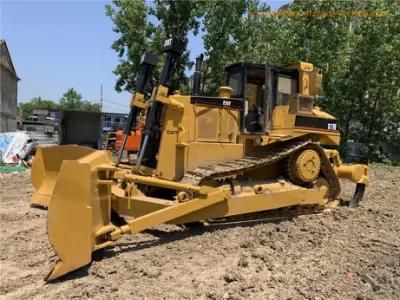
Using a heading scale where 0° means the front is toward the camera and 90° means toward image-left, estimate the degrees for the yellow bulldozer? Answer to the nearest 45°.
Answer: approximately 45°

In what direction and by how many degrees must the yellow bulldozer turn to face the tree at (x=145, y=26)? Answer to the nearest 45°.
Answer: approximately 135° to its right
